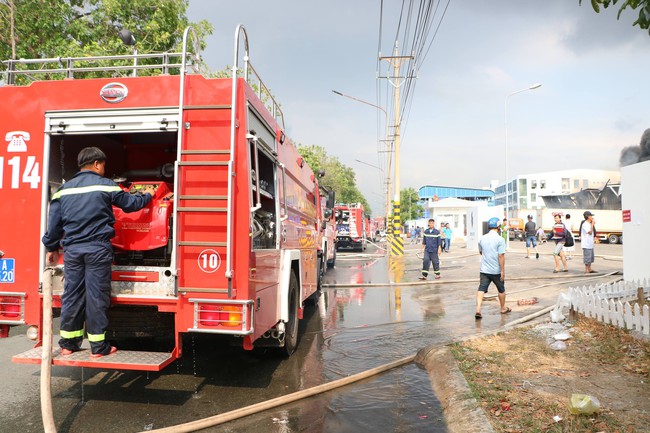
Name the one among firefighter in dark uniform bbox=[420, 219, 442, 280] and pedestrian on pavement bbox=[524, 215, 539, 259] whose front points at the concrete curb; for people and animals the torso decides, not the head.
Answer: the firefighter in dark uniform

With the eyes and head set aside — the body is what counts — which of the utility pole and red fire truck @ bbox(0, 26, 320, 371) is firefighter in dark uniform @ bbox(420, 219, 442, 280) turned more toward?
the red fire truck

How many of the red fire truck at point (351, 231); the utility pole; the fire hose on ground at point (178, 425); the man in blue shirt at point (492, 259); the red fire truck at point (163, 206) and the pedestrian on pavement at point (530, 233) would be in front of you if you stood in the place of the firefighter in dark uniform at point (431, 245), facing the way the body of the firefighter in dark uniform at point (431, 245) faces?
3

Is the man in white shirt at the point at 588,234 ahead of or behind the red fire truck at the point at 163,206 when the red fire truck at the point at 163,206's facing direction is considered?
ahead

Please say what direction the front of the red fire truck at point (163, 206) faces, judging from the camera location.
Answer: facing away from the viewer and to the right of the viewer

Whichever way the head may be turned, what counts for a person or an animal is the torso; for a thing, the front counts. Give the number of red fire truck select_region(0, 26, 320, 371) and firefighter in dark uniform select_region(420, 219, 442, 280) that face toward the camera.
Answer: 1

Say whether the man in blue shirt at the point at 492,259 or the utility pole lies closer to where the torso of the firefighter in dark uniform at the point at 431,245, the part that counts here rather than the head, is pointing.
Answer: the man in blue shirt

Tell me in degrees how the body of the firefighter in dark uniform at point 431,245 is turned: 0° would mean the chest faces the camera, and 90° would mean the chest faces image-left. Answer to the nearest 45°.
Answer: approximately 0°

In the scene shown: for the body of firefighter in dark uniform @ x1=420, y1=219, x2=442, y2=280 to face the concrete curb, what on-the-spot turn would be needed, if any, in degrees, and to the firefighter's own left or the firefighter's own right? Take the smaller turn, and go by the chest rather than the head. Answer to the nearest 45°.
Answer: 0° — they already face it

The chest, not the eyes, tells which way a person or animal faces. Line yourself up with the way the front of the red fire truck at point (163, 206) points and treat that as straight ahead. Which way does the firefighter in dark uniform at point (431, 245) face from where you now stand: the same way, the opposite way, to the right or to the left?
the opposite way

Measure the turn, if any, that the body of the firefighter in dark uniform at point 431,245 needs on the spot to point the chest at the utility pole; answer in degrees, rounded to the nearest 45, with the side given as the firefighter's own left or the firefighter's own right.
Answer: approximately 180°

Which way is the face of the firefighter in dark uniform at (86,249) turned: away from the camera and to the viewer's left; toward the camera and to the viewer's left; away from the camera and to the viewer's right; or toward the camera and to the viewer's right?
away from the camera and to the viewer's right
